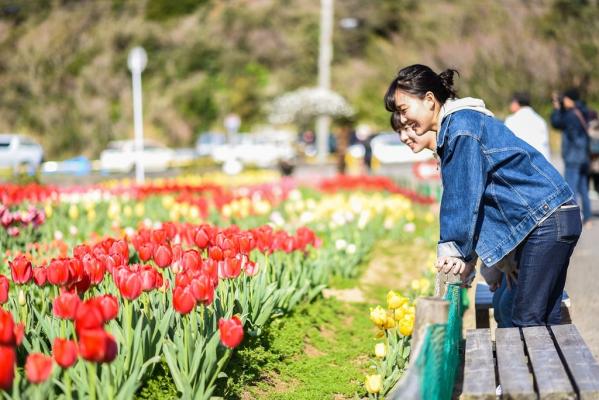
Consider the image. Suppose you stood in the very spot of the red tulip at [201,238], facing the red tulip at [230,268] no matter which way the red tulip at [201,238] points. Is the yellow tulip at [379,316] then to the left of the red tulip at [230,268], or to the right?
left

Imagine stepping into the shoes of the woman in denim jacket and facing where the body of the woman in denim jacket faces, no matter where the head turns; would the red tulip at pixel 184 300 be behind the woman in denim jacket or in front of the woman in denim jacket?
in front

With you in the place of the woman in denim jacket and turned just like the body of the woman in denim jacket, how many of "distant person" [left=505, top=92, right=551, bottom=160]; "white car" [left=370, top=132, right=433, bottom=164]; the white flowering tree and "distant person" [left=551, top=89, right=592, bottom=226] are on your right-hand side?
4

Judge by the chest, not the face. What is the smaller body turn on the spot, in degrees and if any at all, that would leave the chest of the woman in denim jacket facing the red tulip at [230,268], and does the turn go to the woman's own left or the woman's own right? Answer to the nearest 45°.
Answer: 0° — they already face it

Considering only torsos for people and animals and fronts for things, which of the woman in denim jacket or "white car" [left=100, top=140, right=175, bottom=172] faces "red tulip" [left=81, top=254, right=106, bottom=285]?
the woman in denim jacket

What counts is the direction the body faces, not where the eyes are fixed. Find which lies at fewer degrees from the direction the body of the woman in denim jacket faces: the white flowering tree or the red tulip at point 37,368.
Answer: the red tulip

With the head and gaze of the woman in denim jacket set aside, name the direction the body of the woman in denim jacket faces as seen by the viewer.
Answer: to the viewer's left

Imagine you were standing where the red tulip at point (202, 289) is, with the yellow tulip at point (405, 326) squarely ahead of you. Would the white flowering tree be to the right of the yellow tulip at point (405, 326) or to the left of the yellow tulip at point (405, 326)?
left

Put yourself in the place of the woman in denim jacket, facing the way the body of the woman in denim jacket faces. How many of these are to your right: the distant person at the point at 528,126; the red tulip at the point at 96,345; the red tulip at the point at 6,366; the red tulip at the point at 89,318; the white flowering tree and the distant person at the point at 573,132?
3
